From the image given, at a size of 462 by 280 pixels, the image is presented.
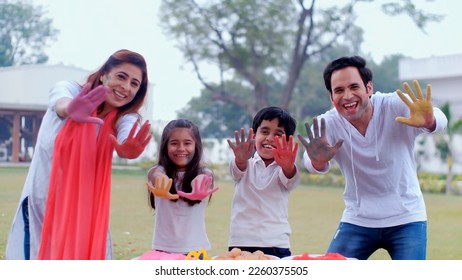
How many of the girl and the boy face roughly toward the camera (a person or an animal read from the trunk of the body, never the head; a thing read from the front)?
2

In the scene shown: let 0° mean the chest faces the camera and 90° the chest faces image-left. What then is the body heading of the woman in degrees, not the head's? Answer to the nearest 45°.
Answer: approximately 315°

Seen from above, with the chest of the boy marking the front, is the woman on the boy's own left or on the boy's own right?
on the boy's own right

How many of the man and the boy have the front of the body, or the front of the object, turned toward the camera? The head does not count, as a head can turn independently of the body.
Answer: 2

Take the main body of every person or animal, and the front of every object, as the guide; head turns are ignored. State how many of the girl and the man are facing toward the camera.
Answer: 2

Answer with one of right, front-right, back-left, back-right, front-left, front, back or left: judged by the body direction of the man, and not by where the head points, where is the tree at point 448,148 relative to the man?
back

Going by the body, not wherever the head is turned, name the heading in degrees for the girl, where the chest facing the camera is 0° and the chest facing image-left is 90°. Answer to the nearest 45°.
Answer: approximately 0°

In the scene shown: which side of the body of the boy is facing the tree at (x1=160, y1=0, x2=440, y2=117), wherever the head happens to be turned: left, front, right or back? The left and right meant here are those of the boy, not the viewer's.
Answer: back
